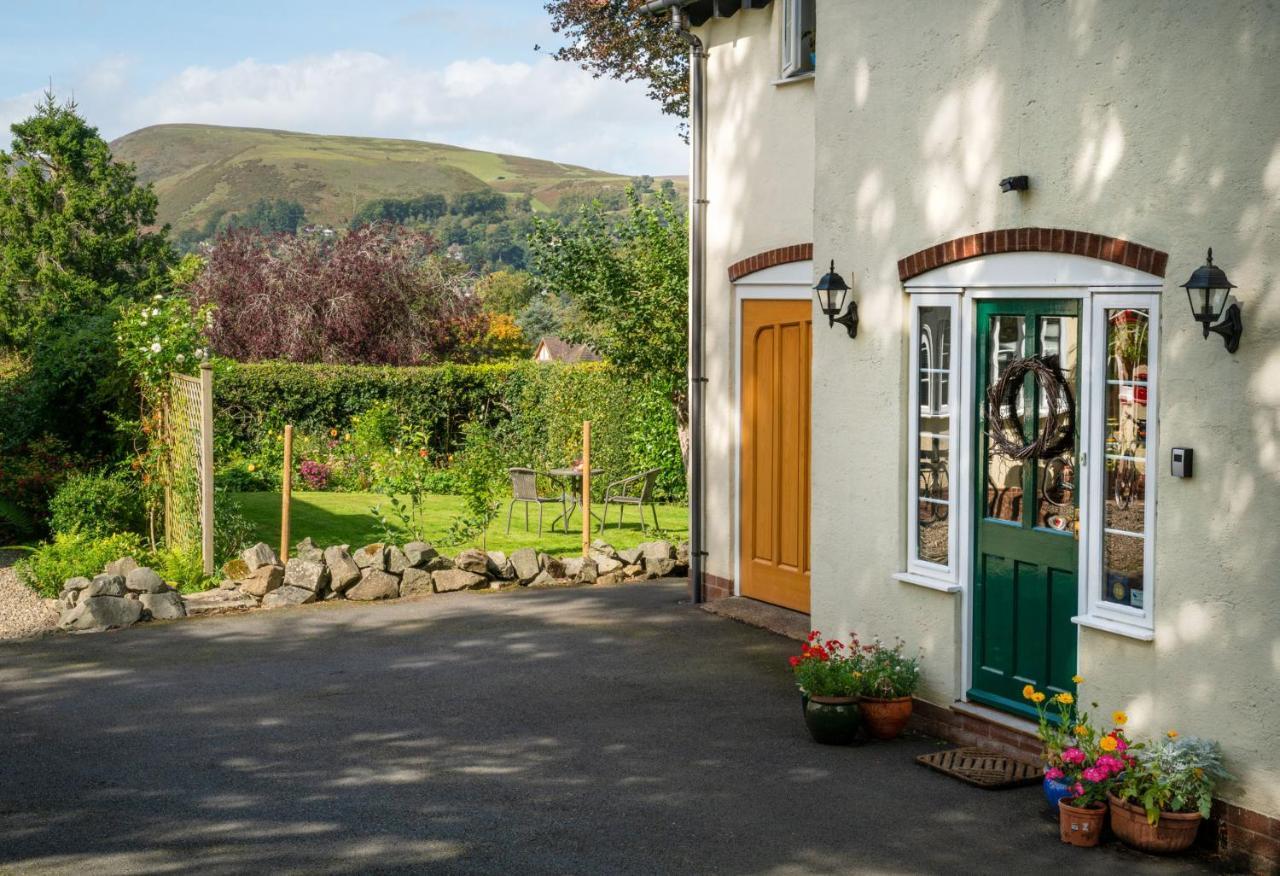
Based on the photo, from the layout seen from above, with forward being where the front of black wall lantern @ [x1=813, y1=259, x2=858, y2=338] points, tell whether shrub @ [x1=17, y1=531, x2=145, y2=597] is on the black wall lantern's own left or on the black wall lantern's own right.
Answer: on the black wall lantern's own right

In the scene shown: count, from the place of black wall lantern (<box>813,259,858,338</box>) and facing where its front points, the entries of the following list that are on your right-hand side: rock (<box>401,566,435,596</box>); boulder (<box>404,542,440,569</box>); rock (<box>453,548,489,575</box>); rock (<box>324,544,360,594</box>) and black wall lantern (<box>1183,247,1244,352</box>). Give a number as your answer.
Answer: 4

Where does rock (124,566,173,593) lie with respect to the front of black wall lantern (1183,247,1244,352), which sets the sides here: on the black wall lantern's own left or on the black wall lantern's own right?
on the black wall lantern's own right

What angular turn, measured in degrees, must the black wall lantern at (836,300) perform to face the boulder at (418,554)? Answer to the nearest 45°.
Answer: approximately 90° to its right

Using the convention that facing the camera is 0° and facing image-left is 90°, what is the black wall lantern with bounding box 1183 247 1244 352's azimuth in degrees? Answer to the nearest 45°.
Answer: approximately 45°

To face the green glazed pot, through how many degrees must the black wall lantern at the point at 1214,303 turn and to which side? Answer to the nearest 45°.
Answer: approximately 90° to its right

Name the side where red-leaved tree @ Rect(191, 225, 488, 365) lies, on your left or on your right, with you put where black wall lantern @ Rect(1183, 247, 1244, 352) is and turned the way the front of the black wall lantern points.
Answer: on your right

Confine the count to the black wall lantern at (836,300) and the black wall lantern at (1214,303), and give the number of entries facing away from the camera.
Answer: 0

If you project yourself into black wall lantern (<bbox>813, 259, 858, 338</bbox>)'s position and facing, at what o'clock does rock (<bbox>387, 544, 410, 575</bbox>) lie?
The rock is roughly at 3 o'clock from the black wall lantern.

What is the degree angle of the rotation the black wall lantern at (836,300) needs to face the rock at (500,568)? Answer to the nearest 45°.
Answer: approximately 90° to its right

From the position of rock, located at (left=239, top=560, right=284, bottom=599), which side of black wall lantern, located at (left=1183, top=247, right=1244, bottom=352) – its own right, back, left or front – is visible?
right

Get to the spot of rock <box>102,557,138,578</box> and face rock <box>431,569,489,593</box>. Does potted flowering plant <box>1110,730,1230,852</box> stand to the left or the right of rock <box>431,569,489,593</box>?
right

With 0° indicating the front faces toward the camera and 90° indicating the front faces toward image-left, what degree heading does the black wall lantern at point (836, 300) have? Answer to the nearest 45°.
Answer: approximately 45°

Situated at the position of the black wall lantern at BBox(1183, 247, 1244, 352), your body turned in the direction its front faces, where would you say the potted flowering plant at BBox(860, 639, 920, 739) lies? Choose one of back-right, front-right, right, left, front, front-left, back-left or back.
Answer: right

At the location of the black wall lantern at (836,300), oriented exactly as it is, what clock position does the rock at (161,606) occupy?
The rock is roughly at 2 o'clock from the black wall lantern.

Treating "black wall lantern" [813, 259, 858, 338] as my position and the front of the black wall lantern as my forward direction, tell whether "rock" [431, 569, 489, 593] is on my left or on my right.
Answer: on my right
